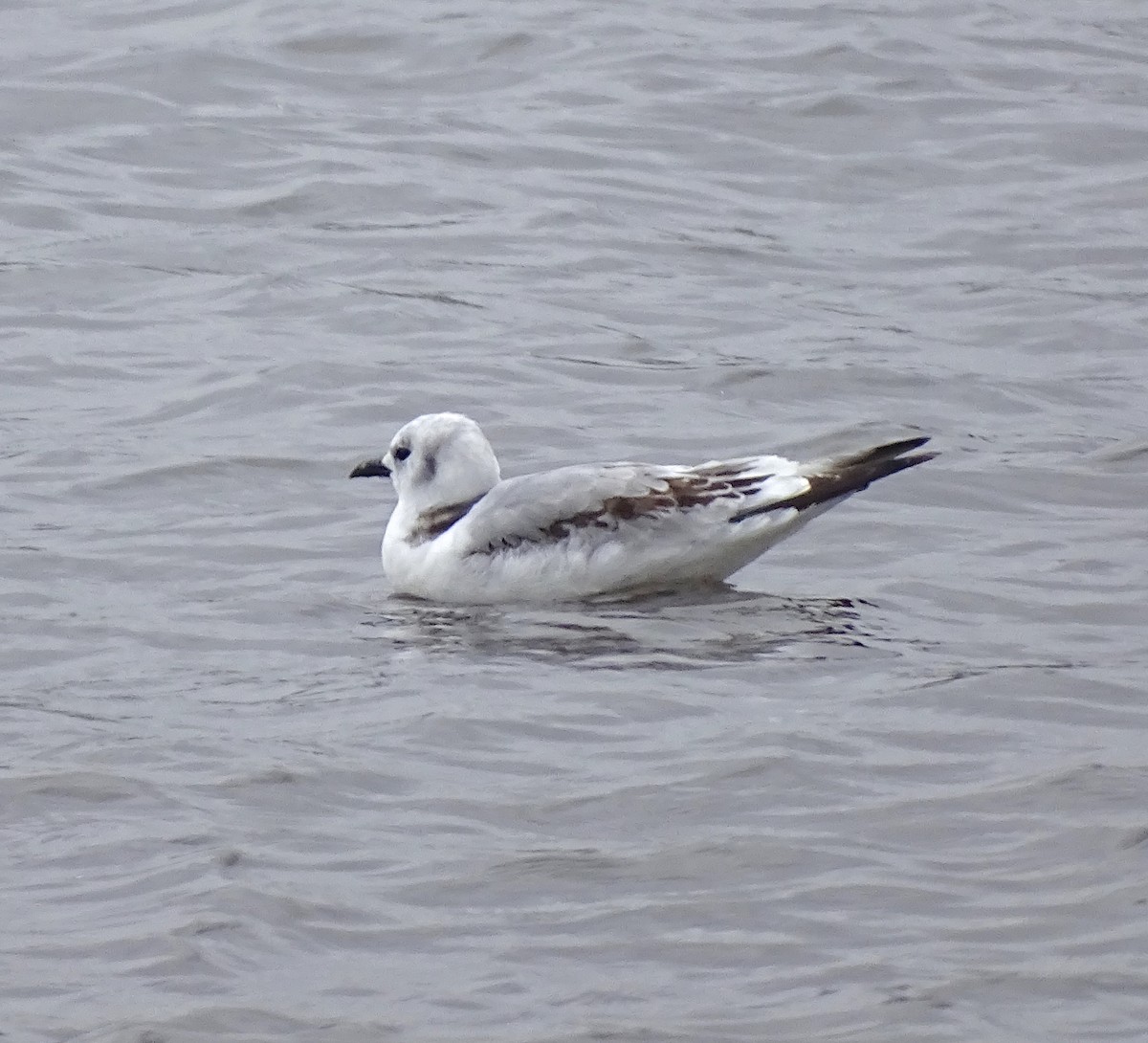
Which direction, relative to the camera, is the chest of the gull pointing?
to the viewer's left
